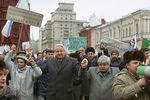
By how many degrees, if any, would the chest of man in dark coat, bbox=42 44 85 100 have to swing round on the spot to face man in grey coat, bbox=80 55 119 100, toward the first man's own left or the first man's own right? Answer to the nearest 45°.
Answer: approximately 90° to the first man's own left

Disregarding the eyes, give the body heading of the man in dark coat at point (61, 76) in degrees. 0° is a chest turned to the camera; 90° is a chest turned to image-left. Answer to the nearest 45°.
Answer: approximately 0°

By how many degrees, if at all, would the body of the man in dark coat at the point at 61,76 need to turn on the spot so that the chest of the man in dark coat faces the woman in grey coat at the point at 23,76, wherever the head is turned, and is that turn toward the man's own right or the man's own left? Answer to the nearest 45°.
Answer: approximately 90° to the man's own right

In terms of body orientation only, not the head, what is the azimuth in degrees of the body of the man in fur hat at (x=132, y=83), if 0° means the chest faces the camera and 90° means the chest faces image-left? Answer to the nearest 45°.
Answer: approximately 315°
